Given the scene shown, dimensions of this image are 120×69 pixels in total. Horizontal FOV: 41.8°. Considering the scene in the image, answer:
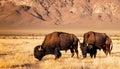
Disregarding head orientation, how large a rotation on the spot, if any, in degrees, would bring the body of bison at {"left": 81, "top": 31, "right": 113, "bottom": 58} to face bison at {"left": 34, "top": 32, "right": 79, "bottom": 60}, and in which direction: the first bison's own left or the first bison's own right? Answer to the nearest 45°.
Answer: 0° — it already faces it

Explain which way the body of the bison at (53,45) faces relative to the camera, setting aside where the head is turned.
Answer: to the viewer's left

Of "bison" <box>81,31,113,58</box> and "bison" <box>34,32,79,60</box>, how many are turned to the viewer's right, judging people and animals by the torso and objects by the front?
0

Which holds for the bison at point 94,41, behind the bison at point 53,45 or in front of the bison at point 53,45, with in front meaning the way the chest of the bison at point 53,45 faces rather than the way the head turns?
behind

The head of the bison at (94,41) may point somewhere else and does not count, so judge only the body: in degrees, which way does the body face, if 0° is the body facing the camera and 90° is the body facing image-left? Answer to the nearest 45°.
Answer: approximately 45°
